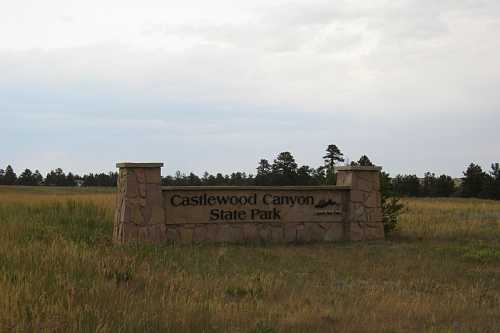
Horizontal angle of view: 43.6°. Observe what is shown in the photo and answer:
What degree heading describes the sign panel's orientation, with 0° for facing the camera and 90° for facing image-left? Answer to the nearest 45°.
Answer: approximately 0°

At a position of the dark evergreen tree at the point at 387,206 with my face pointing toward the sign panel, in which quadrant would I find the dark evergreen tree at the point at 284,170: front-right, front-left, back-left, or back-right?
back-right

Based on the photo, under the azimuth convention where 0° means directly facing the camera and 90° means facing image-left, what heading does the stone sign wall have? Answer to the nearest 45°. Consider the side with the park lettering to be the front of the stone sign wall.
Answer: approximately 0°

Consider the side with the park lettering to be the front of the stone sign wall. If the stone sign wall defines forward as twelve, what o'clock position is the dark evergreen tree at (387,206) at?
The dark evergreen tree is roughly at 8 o'clock from the stone sign wall.

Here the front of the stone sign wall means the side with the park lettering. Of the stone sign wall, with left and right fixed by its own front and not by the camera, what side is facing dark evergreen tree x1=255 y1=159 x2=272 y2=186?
back

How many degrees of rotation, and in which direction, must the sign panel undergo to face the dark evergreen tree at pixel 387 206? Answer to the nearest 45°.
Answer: approximately 135° to its left

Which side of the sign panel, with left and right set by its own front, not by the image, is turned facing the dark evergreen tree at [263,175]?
back

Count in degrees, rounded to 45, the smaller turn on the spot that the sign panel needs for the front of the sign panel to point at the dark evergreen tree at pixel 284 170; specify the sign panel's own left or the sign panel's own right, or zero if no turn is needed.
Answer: approximately 180°

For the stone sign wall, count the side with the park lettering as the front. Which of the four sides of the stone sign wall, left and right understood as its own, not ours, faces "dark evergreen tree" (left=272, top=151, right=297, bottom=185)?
back
